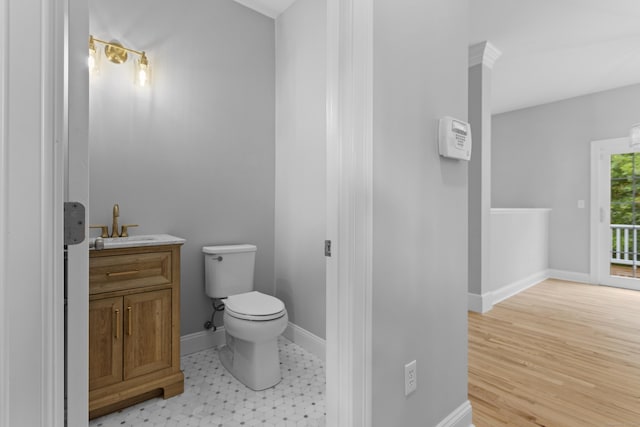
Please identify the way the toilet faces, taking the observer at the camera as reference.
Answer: facing the viewer and to the right of the viewer

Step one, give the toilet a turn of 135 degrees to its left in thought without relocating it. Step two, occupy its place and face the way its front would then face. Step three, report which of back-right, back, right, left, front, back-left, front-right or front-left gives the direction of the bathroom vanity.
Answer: left

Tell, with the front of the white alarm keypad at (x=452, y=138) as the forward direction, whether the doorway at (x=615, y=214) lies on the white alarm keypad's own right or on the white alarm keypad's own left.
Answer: on the white alarm keypad's own left

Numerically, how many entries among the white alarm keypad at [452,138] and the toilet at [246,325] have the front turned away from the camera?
0

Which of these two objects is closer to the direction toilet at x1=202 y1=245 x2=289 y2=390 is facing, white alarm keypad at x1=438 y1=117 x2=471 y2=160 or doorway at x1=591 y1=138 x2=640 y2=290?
the white alarm keypad

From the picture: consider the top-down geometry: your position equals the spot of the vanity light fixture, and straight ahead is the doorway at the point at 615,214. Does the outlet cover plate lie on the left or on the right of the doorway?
right

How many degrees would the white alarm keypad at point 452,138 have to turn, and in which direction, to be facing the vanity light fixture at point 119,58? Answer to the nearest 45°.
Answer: approximately 135° to its right
